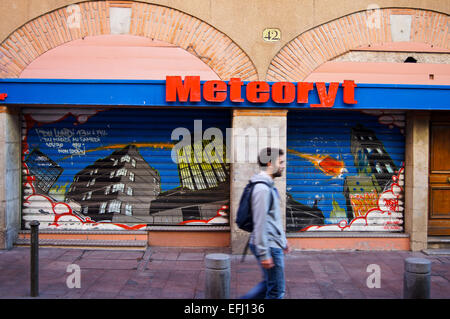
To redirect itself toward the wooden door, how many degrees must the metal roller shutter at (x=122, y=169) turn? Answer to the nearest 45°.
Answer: approximately 90° to its left

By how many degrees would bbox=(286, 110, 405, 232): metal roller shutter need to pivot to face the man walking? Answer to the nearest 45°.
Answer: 0° — it already faces them

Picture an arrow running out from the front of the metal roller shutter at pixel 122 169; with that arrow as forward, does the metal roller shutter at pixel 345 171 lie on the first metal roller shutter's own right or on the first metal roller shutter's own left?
on the first metal roller shutter's own left

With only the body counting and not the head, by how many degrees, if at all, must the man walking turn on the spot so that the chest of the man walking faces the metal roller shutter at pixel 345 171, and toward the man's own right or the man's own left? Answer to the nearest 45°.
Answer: approximately 90° to the man's own left

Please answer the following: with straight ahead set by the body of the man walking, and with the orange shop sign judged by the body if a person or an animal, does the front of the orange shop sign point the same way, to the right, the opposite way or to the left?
to the right

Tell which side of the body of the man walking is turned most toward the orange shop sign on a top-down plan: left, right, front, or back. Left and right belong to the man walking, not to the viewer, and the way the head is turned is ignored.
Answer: left

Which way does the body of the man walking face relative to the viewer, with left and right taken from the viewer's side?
facing to the right of the viewer

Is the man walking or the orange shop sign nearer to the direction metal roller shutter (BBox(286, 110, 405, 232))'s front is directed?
the man walking

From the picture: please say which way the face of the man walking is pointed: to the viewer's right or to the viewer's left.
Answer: to the viewer's right

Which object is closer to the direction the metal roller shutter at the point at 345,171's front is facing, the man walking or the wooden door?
the man walking

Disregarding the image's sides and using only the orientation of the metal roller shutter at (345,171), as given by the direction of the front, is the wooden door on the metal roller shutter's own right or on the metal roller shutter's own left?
on the metal roller shutter's own left

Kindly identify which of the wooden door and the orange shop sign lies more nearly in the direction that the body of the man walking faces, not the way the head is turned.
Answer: the wooden door

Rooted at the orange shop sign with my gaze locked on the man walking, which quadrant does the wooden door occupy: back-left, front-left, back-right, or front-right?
back-left
